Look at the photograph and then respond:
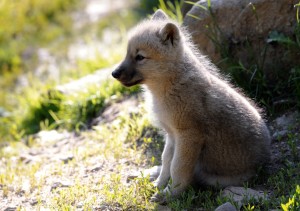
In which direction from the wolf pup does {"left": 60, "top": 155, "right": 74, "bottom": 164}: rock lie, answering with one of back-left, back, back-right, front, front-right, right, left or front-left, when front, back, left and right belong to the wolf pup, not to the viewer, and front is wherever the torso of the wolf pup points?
front-right

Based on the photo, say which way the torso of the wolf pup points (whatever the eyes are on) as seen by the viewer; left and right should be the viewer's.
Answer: facing to the left of the viewer

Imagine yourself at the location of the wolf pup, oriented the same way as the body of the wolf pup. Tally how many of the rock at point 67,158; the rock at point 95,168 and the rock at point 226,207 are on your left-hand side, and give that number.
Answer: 1

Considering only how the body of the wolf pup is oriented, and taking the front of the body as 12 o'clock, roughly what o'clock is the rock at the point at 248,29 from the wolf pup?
The rock is roughly at 4 o'clock from the wolf pup.

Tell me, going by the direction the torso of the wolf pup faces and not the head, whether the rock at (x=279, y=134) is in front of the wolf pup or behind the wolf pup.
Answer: behind

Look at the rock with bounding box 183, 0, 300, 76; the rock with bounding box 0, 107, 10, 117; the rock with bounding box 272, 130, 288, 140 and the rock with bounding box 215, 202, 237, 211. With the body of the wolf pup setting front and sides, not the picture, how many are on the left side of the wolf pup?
1

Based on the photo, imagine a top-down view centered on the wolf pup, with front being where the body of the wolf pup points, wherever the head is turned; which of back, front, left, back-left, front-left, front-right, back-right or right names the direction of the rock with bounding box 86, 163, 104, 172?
front-right

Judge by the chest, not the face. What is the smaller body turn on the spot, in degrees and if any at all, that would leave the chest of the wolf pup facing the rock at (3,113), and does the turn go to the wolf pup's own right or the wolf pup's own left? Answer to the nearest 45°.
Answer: approximately 45° to the wolf pup's own right

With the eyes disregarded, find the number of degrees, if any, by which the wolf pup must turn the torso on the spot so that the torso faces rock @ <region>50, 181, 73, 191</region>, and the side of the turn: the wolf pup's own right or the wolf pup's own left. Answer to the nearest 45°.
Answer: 0° — it already faces it

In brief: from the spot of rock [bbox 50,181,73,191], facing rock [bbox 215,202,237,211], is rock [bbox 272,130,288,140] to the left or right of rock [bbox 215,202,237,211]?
left
